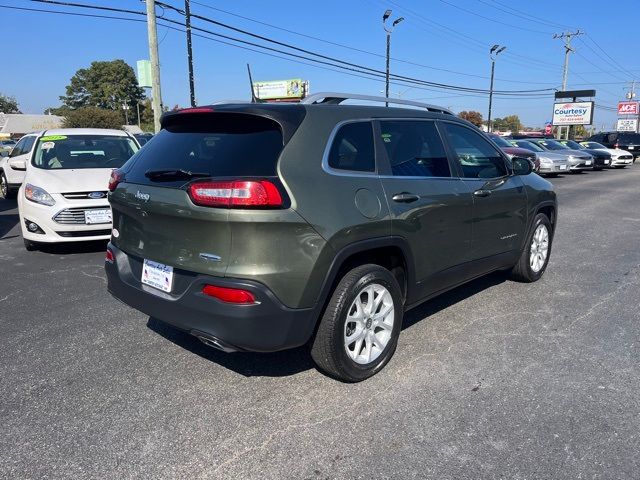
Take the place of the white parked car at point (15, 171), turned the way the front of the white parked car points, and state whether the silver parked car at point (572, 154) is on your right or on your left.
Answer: on your left

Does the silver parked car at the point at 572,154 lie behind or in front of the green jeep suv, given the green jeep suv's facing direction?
in front

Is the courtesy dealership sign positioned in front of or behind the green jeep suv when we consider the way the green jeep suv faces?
in front

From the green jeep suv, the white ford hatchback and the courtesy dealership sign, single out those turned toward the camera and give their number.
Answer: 2

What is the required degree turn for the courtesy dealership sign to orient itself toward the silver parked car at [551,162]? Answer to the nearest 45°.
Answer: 0° — it already faces it

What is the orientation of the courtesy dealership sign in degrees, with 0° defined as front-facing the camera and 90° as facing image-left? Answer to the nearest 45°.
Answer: approximately 0°

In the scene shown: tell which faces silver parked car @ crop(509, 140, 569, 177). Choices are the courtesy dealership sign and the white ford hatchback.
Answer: the courtesy dealership sign

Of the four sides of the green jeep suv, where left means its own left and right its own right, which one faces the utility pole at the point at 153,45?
left

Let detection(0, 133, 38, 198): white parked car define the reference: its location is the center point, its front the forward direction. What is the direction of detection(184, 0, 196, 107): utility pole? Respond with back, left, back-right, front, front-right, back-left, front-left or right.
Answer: back

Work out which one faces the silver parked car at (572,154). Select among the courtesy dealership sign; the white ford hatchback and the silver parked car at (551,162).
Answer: the courtesy dealership sign

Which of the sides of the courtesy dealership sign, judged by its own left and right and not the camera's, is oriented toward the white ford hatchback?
front
